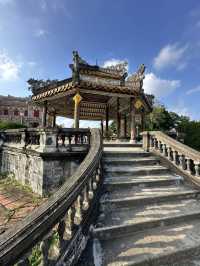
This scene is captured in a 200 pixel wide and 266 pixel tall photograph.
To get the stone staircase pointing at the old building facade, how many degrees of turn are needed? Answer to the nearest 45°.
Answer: approximately 135° to its right

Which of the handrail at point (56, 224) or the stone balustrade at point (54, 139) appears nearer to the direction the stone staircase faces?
the handrail

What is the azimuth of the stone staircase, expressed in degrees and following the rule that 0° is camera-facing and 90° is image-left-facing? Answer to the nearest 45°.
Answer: approximately 0°

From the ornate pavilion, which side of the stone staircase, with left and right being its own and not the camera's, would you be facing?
back

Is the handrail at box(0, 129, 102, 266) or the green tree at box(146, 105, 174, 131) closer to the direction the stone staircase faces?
the handrail

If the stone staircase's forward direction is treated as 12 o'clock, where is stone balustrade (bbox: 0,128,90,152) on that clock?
The stone balustrade is roughly at 4 o'clock from the stone staircase.

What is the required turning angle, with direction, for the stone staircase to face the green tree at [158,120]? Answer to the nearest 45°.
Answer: approximately 180°
